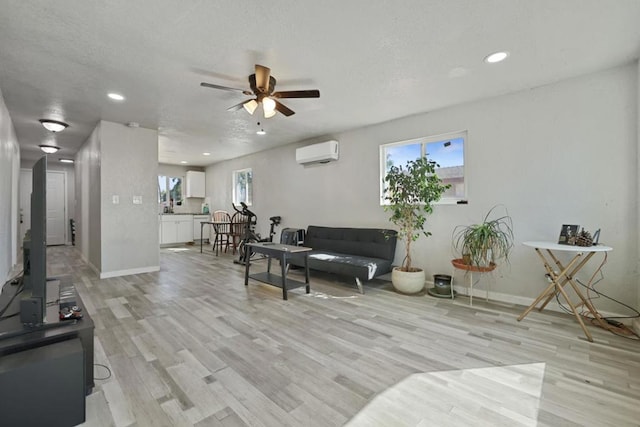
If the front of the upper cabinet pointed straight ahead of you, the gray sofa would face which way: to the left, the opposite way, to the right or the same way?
to the right

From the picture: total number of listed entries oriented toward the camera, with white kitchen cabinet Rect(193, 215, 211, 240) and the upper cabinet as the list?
2

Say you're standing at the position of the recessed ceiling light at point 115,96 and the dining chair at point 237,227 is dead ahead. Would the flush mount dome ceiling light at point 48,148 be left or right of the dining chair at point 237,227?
left

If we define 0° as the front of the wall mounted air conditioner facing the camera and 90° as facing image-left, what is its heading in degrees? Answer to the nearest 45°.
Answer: approximately 45°

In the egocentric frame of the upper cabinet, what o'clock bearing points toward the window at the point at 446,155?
The window is roughly at 11 o'clock from the upper cabinet.

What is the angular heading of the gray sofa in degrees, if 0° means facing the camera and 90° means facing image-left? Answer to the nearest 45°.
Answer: approximately 45°

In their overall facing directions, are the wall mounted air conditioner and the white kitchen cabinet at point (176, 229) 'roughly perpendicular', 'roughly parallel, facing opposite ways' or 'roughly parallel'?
roughly perpendicular
